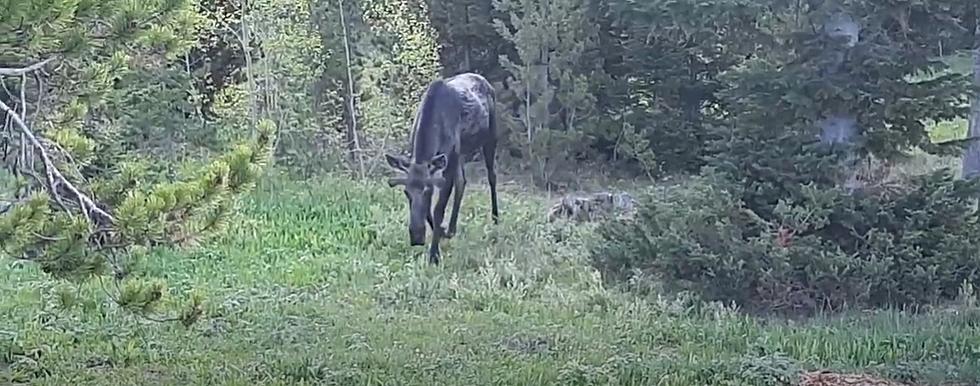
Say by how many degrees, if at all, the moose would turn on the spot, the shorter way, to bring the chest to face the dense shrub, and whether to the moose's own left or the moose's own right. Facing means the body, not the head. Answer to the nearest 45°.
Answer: approximately 90° to the moose's own left

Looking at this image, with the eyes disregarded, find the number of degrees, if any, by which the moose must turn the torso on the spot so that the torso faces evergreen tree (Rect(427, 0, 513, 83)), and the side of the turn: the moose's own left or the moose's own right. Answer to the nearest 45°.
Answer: approximately 135° to the moose's own right

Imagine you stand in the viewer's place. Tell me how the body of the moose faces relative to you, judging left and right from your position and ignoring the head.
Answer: facing the viewer and to the left of the viewer

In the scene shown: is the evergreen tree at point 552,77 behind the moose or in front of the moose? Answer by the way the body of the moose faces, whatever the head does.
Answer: behind

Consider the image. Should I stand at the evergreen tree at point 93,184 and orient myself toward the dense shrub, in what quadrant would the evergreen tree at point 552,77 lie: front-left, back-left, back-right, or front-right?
front-left

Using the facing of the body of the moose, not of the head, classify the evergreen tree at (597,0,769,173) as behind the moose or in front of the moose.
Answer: behind
